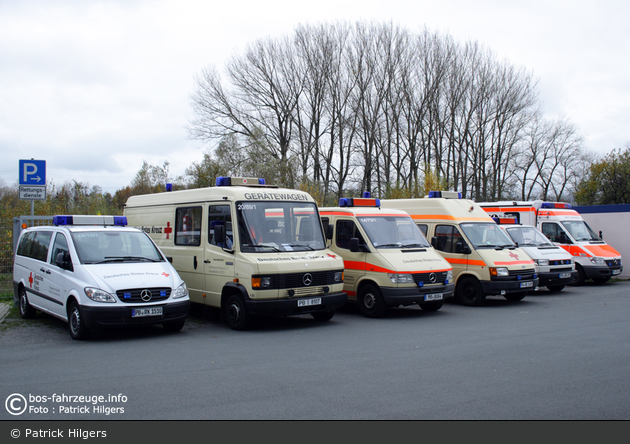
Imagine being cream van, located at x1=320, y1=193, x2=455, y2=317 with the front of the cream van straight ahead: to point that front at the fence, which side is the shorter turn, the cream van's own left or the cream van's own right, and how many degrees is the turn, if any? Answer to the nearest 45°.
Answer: approximately 135° to the cream van's own right

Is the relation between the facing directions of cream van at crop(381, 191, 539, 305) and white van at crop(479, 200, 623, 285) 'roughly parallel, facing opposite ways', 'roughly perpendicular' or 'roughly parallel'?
roughly parallel

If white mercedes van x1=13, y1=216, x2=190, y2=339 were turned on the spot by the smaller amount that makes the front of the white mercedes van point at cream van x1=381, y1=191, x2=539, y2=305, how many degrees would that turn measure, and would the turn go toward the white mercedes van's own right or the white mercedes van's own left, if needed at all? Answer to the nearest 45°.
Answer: approximately 45° to the white mercedes van's own left

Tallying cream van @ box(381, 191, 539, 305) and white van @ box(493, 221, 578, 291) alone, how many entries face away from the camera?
0

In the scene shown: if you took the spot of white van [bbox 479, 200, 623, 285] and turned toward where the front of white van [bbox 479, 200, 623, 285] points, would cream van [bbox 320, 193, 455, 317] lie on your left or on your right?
on your right

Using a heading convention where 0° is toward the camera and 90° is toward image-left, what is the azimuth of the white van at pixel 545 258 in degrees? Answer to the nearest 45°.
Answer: approximately 315°

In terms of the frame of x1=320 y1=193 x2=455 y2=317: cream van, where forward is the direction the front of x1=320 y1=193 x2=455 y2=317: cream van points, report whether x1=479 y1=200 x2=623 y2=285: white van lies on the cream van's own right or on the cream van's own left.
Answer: on the cream van's own left

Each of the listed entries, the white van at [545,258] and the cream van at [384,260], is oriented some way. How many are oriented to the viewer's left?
0

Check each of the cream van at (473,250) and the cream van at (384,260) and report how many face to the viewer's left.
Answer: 0

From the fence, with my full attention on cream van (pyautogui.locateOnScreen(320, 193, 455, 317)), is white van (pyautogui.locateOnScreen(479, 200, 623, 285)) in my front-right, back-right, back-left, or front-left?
front-left

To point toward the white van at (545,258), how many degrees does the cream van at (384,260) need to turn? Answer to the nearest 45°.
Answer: approximately 90° to its left

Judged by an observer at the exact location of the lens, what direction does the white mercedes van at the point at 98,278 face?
facing the viewer and to the right of the viewer

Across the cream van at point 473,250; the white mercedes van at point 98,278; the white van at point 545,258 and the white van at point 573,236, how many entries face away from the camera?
0

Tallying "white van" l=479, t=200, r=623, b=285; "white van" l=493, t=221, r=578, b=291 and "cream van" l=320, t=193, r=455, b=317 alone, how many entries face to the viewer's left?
0

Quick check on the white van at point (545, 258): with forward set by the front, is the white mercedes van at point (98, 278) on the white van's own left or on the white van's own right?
on the white van's own right

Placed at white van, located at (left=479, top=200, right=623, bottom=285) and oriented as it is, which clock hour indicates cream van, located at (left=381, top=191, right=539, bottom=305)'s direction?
cream van, located at (left=381, top=191, right=539, bottom=305) is roughly at 2 o'clock from white van, located at (left=479, top=200, right=623, bottom=285).

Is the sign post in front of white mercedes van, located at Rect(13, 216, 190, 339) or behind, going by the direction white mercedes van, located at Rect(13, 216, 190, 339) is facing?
behind

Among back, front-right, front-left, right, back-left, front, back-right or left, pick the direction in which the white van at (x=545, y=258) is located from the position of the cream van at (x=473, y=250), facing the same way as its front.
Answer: left
